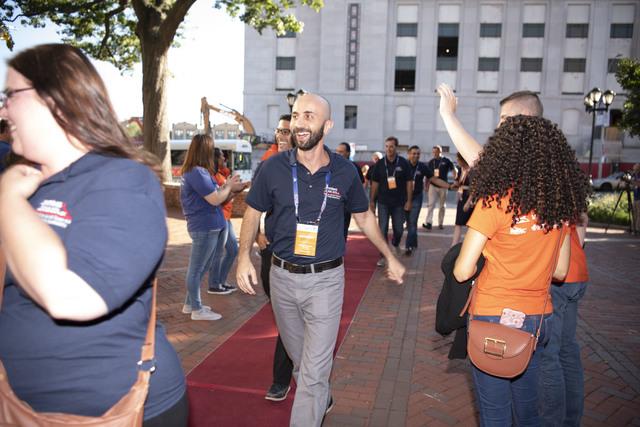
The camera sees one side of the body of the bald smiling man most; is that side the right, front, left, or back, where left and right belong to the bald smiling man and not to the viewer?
front

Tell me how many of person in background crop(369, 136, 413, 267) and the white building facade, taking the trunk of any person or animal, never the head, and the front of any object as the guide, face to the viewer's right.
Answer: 0

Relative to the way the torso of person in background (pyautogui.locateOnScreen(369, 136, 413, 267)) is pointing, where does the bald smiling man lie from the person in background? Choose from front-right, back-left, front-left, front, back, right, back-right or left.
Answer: front

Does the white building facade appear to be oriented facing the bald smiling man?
yes

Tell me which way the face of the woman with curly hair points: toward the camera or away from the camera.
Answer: away from the camera

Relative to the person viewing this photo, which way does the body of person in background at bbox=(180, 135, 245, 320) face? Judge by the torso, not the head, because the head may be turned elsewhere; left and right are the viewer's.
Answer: facing to the right of the viewer

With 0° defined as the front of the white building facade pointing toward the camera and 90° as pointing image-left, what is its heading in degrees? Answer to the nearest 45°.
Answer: approximately 0°

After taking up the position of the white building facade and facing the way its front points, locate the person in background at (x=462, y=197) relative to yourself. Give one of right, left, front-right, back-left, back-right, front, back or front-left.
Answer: front

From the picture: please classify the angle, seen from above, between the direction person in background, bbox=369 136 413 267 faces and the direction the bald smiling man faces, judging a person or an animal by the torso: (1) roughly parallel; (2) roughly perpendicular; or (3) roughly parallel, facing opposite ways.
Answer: roughly parallel

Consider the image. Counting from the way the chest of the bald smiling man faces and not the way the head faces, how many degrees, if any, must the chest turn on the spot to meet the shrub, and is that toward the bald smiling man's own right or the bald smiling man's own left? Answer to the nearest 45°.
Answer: approximately 135° to the bald smiling man's own left

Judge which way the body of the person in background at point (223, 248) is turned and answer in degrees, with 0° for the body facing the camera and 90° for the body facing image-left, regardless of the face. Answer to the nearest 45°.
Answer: approximately 270°

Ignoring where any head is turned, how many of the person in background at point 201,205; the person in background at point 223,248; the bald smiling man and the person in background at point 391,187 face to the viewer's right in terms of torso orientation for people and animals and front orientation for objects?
2

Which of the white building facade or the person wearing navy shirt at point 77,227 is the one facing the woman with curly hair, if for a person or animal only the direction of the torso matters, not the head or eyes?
the white building facade

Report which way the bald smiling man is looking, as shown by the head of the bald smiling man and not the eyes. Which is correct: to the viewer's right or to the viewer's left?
to the viewer's left
